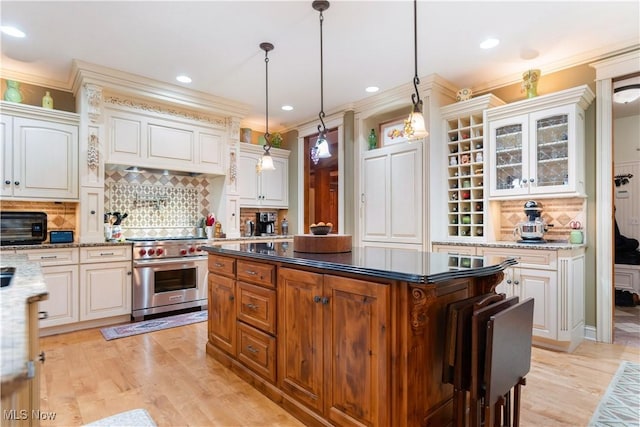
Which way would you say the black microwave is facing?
toward the camera

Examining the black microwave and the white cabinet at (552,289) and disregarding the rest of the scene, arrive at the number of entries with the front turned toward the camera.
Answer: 2

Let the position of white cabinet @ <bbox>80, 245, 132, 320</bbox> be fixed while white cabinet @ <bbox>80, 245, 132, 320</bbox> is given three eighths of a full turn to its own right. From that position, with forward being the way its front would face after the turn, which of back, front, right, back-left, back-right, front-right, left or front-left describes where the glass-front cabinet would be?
back

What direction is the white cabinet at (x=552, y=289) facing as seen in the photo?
toward the camera

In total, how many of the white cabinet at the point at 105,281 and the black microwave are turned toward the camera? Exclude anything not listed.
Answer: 2

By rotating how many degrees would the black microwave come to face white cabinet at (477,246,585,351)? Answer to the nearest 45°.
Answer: approximately 45° to its left

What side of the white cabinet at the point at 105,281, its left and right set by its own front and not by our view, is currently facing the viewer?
front

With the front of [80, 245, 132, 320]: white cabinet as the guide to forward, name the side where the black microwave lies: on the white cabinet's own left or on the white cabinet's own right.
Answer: on the white cabinet's own right

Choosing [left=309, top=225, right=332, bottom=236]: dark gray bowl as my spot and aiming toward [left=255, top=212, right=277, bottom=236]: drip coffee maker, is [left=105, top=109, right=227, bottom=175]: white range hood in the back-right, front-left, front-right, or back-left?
front-left

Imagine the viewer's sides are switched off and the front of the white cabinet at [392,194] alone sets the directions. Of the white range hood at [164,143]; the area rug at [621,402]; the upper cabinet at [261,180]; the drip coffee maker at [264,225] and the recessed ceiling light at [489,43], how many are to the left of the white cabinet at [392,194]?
2

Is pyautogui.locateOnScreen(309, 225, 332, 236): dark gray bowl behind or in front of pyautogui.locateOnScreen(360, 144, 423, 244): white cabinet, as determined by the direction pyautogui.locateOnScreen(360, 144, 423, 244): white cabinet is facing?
in front

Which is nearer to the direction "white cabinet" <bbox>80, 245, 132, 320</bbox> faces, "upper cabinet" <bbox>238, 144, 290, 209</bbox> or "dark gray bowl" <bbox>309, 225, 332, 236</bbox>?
the dark gray bowl

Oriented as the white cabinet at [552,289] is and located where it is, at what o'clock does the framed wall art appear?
The framed wall art is roughly at 4 o'clock from the white cabinet.

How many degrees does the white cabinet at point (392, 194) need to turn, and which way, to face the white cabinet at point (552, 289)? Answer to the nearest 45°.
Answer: approximately 90° to its left

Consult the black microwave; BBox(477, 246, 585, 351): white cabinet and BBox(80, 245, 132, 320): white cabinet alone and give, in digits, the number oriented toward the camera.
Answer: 3
